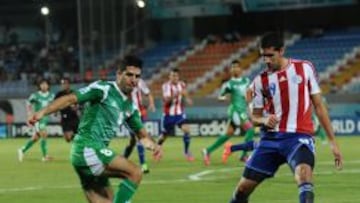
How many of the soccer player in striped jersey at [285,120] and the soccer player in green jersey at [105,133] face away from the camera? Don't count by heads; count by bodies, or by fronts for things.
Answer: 0

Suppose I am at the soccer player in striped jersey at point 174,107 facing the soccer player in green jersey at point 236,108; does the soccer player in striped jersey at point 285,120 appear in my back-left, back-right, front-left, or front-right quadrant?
front-right

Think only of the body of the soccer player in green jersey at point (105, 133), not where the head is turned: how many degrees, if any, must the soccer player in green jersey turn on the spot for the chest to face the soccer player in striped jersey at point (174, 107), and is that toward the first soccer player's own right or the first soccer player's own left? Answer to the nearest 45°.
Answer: approximately 135° to the first soccer player's own left

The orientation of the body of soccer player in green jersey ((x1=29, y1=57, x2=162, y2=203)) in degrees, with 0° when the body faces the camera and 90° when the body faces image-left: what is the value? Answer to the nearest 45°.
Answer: approximately 315°

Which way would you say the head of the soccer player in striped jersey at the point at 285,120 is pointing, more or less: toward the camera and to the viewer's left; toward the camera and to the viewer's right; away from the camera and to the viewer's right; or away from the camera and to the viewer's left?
toward the camera and to the viewer's left

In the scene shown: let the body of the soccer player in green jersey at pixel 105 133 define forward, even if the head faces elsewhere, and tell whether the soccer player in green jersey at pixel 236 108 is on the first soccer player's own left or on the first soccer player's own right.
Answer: on the first soccer player's own left

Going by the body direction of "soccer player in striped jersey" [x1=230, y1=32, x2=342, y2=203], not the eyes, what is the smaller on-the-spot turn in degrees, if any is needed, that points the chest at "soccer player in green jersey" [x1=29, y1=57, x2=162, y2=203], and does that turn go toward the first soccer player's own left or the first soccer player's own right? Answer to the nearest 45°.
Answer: approximately 45° to the first soccer player's own right

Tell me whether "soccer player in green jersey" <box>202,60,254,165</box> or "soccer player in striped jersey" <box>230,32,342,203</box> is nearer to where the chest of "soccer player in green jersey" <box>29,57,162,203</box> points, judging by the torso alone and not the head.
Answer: the soccer player in striped jersey

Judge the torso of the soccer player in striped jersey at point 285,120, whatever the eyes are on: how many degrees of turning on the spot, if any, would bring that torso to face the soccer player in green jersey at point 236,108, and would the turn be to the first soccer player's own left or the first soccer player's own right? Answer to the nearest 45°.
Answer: approximately 135° to the first soccer player's own right

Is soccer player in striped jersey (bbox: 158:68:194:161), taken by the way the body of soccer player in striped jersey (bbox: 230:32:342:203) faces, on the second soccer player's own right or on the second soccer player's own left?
on the second soccer player's own right

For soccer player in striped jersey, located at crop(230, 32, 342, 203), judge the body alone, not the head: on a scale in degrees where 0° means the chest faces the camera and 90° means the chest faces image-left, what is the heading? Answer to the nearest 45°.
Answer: approximately 45°
